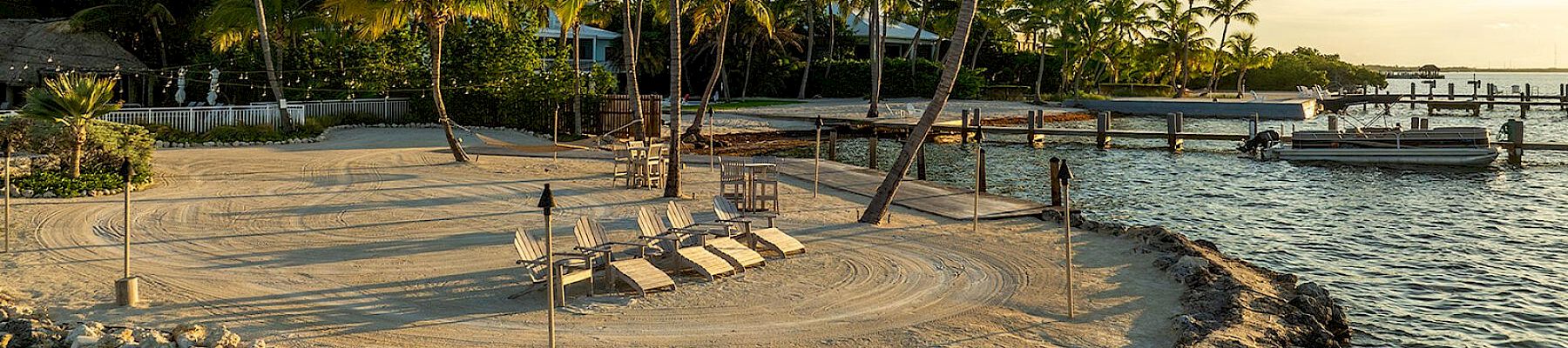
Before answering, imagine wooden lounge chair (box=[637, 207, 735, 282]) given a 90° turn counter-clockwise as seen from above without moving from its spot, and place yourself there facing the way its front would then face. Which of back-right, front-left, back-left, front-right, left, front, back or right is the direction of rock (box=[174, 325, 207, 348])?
back

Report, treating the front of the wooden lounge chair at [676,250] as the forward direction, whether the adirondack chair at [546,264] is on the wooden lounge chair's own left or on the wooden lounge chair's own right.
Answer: on the wooden lounge chair's own right

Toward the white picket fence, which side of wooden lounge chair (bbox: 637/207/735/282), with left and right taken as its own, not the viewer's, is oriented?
back

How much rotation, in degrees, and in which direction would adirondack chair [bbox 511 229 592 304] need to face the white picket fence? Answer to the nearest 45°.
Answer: approximately 135° to its left

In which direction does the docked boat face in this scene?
to the viewer's right

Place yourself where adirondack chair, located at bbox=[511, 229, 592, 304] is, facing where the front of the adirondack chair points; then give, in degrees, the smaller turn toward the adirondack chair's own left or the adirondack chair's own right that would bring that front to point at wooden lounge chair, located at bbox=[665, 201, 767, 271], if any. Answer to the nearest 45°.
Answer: approximately 90° to the adirondack chair's own left
